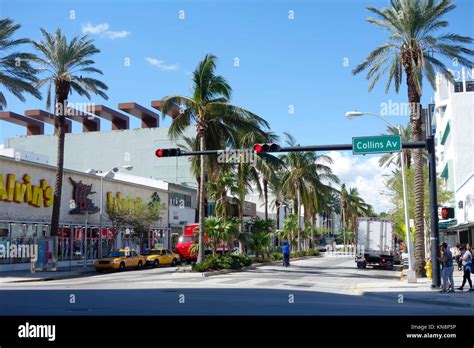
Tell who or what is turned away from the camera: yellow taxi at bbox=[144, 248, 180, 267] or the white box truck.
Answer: the white box truck

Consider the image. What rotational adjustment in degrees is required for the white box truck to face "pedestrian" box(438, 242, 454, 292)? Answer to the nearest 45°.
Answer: approximately 180°

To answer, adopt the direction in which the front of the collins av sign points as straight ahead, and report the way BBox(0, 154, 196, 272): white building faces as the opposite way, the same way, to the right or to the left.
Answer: to the left

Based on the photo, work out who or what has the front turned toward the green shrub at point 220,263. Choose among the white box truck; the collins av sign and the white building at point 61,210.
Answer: the white building

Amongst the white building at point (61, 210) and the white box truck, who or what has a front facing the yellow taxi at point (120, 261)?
the white building

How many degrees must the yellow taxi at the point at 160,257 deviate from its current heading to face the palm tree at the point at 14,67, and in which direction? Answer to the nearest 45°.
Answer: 0° — it already faces it

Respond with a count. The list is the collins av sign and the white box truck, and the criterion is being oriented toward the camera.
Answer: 1

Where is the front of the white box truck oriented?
away from the camera

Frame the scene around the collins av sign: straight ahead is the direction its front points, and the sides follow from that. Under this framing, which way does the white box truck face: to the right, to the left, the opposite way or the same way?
the opposite way

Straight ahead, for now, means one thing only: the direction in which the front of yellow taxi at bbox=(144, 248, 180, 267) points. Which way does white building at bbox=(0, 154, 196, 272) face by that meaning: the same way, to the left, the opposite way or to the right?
to the left

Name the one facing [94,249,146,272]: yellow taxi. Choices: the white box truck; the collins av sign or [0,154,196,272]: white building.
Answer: the white building
